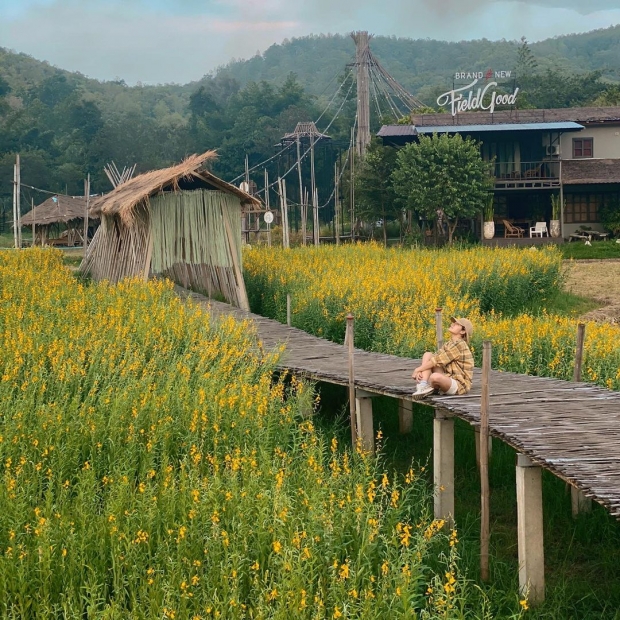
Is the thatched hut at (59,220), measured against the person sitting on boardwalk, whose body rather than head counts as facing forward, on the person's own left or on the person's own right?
on the person's own right

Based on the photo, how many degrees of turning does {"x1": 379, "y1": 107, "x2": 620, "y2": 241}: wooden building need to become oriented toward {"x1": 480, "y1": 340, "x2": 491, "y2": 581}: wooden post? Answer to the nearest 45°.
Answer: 0° — it already faces it

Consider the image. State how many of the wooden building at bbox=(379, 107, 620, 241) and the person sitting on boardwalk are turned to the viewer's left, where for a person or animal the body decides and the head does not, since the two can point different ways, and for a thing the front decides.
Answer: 1

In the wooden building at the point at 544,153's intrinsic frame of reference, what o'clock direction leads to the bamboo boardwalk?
The bamboo boardwalk is roughly at 12 o'clock from the wooden building.

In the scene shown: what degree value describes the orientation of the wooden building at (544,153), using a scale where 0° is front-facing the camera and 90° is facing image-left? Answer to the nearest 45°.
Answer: approximately 0°

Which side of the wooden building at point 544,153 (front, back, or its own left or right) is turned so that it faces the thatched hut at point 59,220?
right

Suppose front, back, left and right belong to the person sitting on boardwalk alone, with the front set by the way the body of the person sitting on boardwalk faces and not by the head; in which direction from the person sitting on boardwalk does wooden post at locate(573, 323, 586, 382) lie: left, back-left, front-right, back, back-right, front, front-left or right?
back-right

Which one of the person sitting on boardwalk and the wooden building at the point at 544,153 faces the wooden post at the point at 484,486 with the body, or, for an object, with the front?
the wooden building

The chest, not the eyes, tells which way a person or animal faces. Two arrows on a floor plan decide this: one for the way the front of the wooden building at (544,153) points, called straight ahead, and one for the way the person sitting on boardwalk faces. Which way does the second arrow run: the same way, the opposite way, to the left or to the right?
to the right

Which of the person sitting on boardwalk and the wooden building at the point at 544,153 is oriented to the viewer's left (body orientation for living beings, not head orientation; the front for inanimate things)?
the person sitting on boardwalk

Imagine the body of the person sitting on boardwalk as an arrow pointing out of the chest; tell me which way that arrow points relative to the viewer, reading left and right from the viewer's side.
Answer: facing to the left of the viewer
